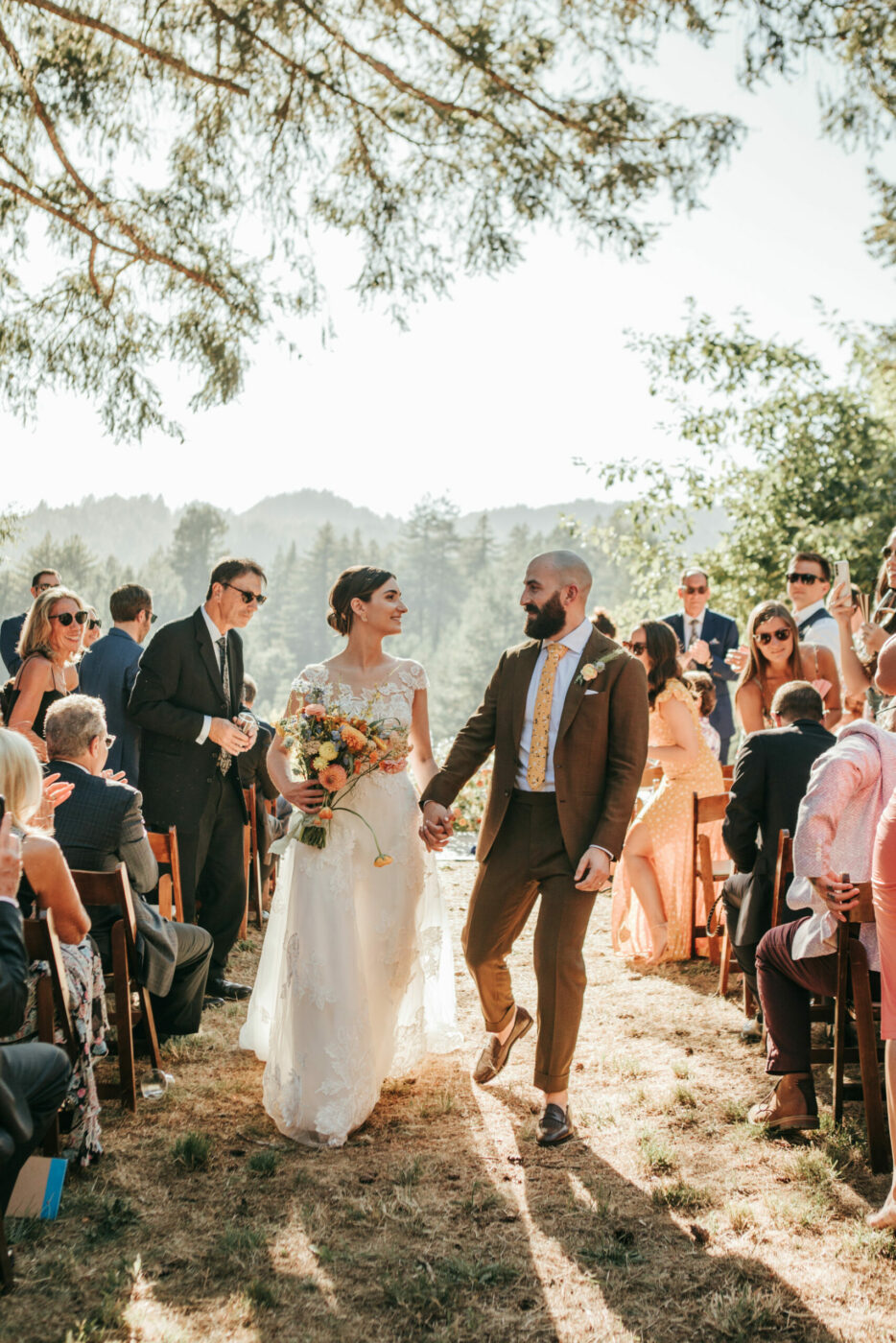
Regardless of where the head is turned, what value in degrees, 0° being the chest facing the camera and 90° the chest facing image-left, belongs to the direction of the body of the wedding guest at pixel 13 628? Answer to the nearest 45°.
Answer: approximately 315°

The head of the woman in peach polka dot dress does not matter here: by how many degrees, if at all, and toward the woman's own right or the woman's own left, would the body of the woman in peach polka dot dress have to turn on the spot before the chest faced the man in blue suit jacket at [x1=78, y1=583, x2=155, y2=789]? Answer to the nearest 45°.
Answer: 0° — they already face them

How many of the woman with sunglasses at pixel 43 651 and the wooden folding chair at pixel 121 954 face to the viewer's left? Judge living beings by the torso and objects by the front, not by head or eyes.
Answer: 0

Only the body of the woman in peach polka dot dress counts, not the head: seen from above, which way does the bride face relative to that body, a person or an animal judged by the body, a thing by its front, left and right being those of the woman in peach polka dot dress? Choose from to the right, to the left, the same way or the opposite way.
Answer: to the left

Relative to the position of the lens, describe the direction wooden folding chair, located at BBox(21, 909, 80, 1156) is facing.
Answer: facing away from the viewer and to the right of the viewer

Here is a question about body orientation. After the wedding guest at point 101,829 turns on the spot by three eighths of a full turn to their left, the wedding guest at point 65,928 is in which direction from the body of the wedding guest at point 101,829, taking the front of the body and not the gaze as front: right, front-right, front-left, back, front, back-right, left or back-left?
left

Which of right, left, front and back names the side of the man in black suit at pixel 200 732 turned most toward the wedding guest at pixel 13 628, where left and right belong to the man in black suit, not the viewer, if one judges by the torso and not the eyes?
back

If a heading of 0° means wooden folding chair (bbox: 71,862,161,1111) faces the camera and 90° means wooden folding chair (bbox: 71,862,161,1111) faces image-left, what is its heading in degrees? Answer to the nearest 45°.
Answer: approximately 225°

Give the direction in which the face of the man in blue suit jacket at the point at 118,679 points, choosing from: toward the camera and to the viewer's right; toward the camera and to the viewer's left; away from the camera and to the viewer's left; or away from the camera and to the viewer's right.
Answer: away from the camera and to the viewer's right

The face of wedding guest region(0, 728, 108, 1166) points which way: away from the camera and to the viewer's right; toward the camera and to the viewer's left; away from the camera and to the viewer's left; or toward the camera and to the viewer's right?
away from the camera and to the viewer's right

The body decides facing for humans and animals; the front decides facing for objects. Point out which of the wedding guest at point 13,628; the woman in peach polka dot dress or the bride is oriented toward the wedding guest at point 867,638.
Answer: the wedding guest at point 13,628

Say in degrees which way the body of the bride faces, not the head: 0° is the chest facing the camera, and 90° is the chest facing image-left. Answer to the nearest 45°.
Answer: approximately 0°

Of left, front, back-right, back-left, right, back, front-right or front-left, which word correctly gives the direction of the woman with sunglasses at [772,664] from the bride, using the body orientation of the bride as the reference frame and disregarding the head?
back-left

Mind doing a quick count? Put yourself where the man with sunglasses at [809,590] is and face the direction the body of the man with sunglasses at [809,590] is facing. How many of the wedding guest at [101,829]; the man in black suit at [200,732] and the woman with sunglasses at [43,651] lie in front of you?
3

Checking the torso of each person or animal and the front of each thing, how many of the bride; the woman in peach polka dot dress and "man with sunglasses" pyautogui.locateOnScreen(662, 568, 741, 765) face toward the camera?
2

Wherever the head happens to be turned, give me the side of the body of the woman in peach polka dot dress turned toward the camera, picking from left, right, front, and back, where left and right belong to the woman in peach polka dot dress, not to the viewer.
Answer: left

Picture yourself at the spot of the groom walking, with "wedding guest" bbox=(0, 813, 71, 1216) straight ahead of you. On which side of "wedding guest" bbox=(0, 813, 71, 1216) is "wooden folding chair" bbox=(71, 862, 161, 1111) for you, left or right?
right
